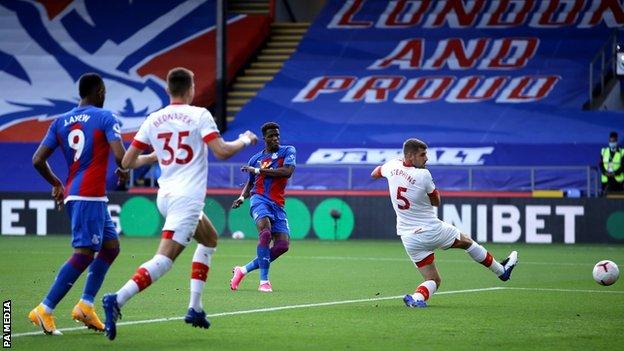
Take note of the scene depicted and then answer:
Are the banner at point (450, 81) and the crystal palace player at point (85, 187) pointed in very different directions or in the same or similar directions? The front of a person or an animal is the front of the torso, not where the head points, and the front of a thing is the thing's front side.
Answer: very different directions

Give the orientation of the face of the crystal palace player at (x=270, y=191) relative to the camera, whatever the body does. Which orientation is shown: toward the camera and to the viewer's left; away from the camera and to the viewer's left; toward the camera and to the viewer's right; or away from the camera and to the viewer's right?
toward the camera and to the viewer's right

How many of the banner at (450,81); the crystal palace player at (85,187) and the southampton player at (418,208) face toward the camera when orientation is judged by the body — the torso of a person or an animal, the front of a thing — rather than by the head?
1

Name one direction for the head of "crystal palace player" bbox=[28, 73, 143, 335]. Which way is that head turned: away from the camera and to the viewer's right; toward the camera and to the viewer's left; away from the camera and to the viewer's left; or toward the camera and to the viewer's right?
away from the camera and to the viewer's right

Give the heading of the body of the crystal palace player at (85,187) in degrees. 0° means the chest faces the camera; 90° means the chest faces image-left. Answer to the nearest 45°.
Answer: approximately 225°

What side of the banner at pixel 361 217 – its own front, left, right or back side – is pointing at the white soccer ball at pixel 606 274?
front

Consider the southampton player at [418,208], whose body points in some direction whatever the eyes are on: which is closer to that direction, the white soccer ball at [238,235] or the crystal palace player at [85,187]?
the white soccer ball

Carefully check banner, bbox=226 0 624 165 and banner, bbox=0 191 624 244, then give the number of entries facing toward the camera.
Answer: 2

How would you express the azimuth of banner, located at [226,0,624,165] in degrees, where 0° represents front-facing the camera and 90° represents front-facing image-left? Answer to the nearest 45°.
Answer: approximately 0°
